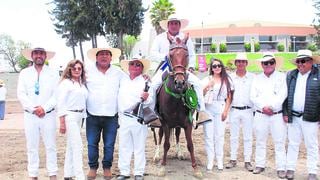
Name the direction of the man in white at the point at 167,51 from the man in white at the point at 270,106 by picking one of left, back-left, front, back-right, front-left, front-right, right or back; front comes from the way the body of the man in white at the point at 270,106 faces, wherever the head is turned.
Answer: right

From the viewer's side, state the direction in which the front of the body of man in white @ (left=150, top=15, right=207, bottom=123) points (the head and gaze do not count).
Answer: toward the camera

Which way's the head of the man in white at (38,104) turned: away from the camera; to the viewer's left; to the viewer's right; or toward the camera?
toward the camera

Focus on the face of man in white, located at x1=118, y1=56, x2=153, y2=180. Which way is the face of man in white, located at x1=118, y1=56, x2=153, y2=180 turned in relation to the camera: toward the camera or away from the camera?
toward the camera

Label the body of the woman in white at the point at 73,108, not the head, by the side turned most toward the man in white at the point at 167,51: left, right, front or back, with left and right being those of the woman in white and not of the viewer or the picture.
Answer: left

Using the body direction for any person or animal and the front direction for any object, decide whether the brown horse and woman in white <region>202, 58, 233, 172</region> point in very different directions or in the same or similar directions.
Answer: same or similar directions

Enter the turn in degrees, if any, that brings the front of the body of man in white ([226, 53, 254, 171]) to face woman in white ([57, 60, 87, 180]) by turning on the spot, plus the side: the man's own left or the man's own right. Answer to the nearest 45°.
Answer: approximately 45° to the man's own right

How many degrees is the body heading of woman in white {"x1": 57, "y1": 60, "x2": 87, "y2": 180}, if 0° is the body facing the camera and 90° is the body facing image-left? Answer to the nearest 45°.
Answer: approximately 315°

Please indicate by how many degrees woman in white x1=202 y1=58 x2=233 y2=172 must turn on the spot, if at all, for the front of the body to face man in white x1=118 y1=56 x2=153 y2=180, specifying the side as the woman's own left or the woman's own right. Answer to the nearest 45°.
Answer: approximately 45° to the woman's own right

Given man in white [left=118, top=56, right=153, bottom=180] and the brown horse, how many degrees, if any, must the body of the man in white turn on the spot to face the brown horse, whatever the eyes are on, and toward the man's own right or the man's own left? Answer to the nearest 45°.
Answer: approximately 90° to the man's own left

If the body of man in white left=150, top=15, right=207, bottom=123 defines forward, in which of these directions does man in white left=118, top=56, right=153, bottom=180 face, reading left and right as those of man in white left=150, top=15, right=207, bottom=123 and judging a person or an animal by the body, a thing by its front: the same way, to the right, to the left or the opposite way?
the same way

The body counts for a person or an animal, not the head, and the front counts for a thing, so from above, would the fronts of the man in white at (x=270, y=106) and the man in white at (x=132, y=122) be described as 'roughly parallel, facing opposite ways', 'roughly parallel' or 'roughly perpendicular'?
roughly parallel

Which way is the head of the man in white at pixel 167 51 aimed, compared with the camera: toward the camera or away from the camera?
toward the camera

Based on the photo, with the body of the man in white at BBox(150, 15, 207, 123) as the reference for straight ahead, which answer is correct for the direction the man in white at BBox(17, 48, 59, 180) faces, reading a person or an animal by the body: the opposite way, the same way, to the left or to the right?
the same way

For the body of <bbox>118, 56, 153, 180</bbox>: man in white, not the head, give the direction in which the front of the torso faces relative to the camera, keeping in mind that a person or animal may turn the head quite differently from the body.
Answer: toward the camera
